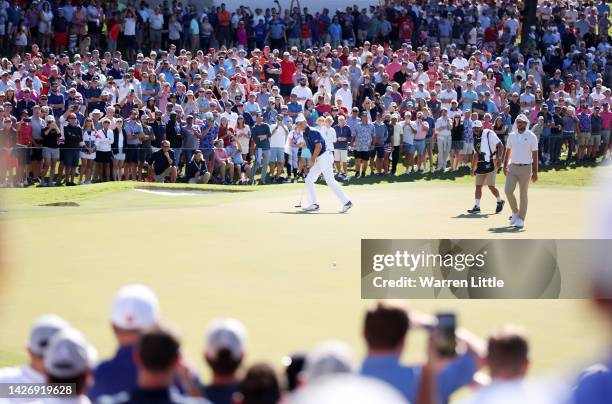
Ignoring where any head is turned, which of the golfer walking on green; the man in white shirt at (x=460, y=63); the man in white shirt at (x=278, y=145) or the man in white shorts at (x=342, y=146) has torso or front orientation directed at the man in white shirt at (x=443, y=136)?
the man in white shirt at (x=460, y=63)

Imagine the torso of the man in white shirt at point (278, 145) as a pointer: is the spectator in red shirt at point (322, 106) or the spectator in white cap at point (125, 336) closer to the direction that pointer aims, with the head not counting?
the spectator in white cap

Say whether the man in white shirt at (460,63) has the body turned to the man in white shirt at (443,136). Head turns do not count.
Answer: yes

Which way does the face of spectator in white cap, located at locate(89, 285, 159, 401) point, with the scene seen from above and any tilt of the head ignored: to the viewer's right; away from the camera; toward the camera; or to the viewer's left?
away from the camera

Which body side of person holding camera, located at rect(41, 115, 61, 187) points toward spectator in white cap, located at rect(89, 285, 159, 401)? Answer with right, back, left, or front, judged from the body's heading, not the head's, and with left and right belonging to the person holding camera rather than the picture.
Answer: front

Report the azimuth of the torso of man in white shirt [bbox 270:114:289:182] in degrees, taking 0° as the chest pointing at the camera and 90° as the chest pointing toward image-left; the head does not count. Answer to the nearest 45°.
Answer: approximately 0°

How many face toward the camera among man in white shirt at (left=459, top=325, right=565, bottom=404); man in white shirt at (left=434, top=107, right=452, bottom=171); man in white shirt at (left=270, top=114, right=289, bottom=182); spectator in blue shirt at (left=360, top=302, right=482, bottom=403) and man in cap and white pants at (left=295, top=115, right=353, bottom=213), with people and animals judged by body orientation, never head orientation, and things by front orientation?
2

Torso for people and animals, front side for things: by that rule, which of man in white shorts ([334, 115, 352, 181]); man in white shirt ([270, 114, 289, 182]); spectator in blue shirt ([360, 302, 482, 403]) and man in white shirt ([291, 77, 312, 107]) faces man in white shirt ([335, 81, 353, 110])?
the spectator in blue shirt

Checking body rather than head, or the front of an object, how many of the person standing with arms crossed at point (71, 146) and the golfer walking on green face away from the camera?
0
